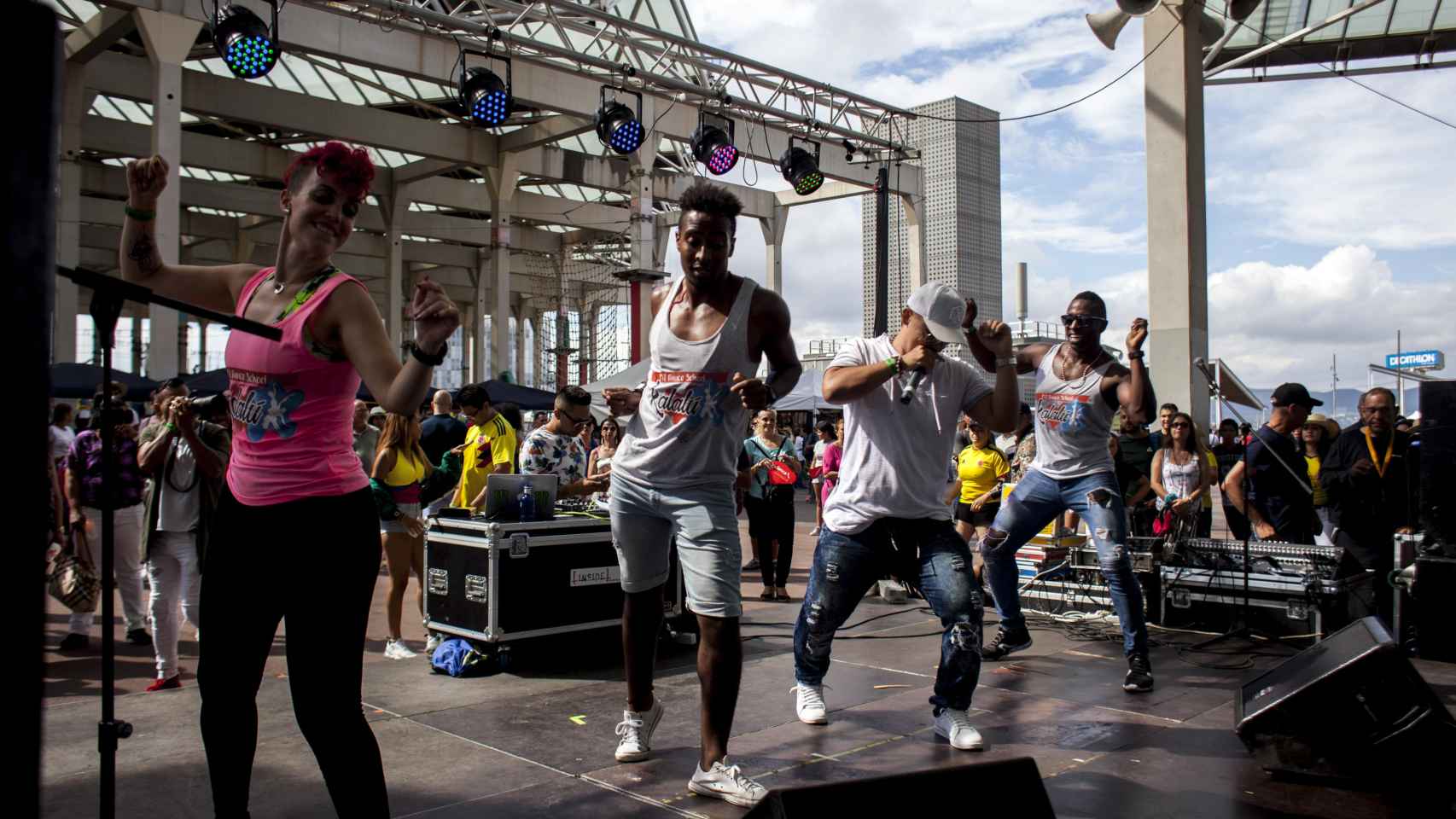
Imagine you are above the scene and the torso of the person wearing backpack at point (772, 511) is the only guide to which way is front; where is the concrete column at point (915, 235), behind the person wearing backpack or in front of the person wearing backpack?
behind

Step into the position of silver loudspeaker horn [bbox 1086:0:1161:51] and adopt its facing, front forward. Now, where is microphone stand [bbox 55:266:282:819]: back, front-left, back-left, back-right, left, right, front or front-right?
left

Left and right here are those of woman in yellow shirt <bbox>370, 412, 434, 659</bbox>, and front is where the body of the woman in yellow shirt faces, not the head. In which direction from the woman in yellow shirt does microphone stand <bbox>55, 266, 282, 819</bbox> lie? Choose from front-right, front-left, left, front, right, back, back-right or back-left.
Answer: front-right

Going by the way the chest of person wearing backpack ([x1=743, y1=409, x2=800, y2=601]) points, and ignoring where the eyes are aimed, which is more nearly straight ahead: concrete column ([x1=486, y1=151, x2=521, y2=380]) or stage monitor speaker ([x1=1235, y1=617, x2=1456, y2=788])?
the stage monitor speaker

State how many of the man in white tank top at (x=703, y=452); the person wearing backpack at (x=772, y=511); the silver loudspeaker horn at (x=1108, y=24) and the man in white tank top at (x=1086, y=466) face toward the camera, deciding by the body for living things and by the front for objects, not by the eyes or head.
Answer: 3

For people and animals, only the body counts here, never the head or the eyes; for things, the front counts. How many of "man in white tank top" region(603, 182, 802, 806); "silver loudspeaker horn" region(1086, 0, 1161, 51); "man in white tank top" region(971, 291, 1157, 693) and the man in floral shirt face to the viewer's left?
1

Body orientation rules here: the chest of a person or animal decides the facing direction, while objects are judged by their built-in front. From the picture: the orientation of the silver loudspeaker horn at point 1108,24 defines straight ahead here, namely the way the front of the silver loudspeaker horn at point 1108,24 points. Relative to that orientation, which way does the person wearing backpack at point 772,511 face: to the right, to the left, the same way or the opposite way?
to the left

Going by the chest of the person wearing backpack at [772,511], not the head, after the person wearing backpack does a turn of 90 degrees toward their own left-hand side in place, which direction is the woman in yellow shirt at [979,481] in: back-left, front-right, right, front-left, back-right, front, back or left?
front

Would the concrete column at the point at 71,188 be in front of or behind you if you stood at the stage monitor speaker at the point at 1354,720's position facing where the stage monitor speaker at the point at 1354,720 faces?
in front

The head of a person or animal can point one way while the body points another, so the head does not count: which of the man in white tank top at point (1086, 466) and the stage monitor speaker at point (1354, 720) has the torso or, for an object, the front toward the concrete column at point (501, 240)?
the stage monitor speaker

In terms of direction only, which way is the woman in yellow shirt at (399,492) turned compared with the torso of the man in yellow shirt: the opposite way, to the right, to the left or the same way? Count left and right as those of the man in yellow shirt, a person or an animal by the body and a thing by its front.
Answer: to the left

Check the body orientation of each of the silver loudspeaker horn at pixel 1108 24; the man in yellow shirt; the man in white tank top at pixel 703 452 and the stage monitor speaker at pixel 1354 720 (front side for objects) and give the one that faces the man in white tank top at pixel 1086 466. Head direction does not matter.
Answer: the stage monitor speaker

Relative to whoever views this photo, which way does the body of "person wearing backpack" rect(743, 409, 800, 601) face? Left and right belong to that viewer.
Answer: facing the viewer

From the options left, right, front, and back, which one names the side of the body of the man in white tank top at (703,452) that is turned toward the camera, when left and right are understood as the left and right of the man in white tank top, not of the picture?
front

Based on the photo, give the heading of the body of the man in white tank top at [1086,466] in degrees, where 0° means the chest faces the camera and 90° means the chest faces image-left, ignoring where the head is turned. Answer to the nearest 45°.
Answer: approximately 0°
